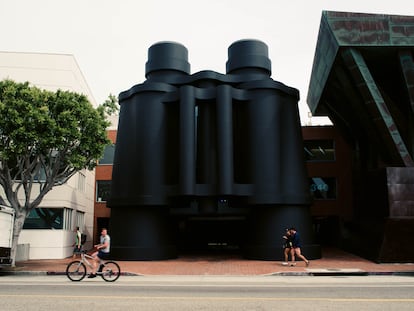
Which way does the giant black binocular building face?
toward the camera

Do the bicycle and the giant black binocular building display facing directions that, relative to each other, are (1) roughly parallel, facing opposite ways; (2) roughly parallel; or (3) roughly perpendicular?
roughly perpendicular

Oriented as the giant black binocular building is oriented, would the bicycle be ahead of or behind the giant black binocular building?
ahead

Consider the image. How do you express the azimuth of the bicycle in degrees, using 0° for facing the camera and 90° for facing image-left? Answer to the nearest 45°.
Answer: approximately 90°

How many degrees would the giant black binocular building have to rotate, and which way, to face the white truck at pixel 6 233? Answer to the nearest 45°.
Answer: approximately 45° to its right

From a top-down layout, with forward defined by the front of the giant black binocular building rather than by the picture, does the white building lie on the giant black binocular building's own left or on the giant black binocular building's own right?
on the giant black binocular building's own right

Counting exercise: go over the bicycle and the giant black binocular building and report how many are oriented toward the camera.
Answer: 1
